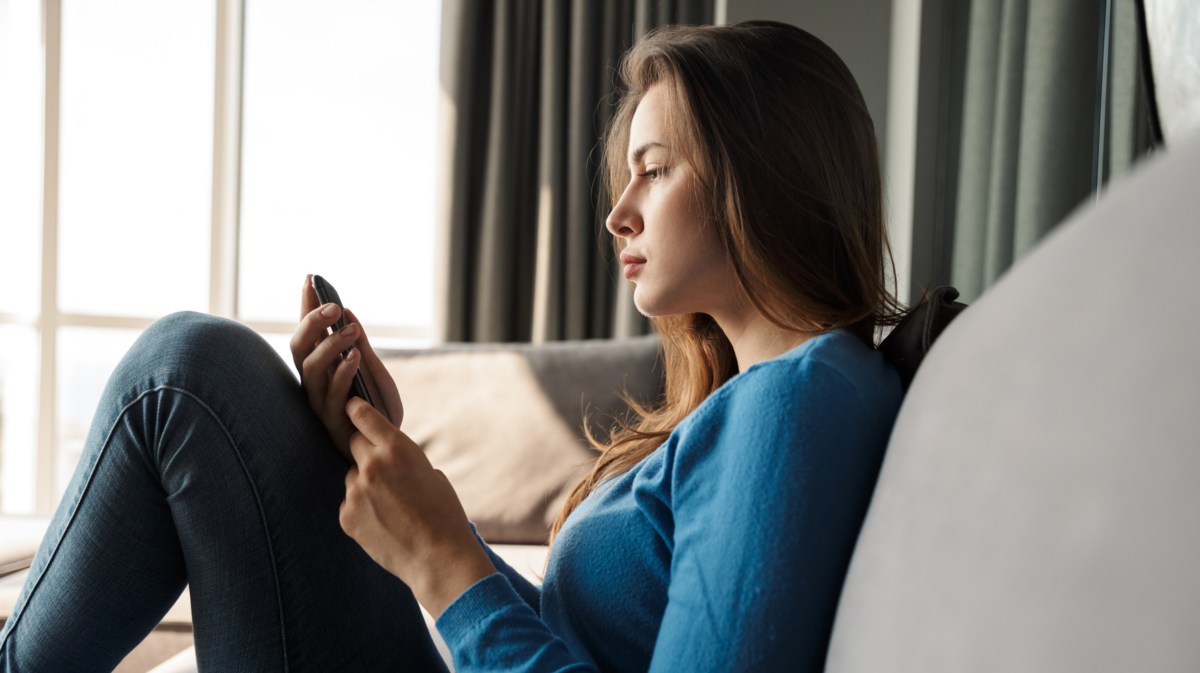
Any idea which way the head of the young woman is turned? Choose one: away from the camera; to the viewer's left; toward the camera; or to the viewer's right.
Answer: to the viewer's left

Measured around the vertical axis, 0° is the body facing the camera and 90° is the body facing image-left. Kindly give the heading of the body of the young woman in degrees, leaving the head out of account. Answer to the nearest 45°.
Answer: approximately 90°

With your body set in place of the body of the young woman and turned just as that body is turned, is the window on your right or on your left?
on your right

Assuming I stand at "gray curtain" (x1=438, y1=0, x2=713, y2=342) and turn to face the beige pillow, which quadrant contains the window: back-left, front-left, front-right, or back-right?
back-right
